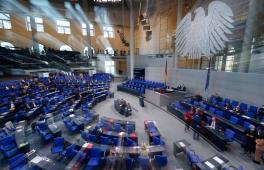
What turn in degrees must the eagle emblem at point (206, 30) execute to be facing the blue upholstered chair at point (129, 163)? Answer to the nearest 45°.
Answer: approximately 45° to its left

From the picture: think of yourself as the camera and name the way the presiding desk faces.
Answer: facing the viewer and to the left of the viewer

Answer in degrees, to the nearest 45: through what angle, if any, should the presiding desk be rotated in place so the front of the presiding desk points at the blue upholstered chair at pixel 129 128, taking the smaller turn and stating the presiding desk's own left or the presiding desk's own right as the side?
approximately 45° to the presiding desk's own left

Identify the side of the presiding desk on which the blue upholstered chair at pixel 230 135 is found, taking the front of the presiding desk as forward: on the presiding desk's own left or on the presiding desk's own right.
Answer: on the presiding desk's own left
